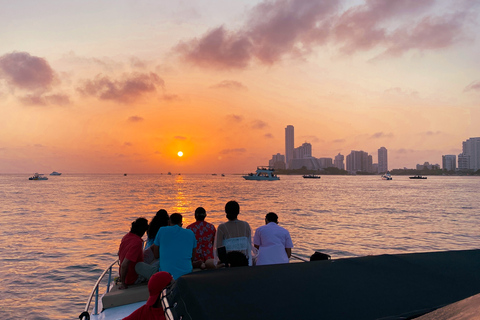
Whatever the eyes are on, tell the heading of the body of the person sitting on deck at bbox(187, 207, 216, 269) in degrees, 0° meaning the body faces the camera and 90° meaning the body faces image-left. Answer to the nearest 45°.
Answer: approximately 180°

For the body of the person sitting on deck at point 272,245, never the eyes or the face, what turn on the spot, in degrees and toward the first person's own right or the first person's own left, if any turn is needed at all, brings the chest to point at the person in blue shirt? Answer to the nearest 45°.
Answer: approximately 90° to the first person's own left

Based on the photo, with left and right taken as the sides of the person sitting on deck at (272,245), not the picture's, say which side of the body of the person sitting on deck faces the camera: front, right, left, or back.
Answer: back

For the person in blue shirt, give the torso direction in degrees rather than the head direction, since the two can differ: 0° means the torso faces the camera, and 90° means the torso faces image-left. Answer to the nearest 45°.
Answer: approximately 180°

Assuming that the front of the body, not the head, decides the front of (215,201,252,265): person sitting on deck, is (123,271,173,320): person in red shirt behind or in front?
behind

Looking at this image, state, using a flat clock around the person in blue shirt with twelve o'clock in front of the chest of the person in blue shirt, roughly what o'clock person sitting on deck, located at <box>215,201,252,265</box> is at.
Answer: The person sitting on deck is roughly at 3 o'clock from the person in blue shirt.

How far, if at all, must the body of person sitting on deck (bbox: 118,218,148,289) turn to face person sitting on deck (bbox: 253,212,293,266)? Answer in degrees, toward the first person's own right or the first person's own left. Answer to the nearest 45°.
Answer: approximately 45° to the first person's own right

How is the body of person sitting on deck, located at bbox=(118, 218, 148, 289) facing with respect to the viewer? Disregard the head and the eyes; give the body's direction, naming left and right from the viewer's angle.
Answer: facing away from the viewer and to the right of the viewer

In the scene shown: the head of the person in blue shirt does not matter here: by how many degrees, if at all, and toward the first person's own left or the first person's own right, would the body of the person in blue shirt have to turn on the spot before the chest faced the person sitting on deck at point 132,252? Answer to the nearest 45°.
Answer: approximately 45° to the first person's own left

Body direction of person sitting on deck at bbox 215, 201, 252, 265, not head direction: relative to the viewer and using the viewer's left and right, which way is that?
facing away from the viewer

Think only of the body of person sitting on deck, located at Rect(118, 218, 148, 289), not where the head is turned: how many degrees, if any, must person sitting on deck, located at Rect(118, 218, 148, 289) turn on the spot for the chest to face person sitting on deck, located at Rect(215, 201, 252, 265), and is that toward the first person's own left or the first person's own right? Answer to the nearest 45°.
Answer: approximately 45° to the first person's own right

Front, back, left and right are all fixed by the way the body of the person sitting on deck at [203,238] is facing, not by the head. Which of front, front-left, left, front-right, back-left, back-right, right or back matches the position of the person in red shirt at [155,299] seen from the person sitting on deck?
back

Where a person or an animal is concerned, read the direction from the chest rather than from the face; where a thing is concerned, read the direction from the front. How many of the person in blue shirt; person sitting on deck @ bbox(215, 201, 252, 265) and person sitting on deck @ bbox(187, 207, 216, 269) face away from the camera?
3

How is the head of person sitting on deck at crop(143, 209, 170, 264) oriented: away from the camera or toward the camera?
away from the camera
